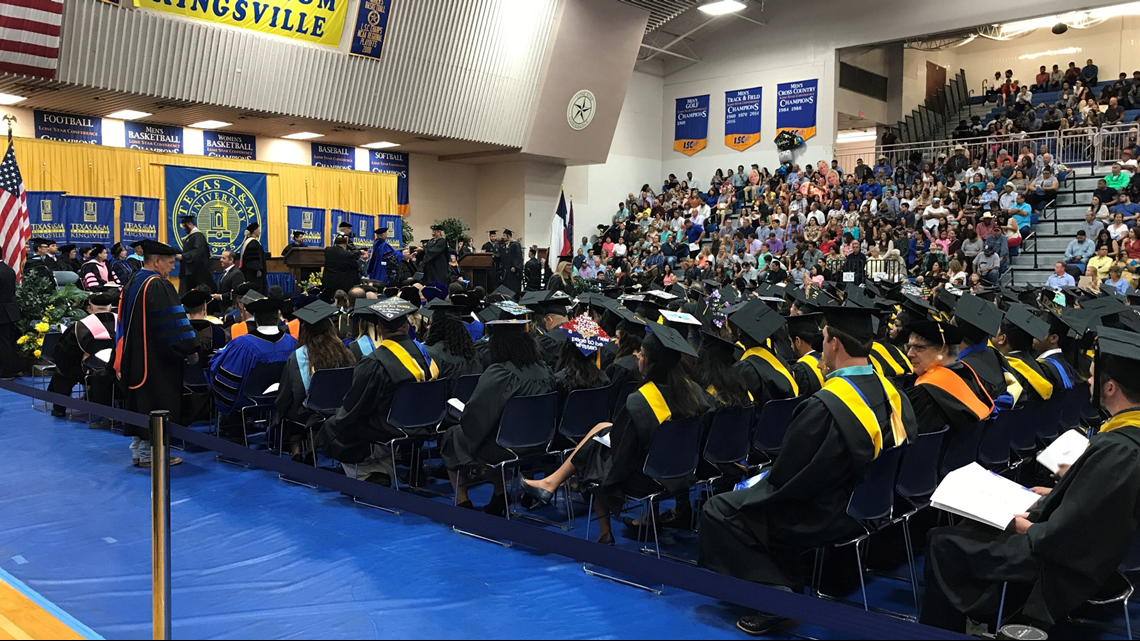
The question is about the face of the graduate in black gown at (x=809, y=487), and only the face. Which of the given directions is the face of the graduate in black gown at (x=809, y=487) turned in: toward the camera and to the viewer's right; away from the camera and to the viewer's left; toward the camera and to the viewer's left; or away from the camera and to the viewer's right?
away from the camera and to the viewer's left

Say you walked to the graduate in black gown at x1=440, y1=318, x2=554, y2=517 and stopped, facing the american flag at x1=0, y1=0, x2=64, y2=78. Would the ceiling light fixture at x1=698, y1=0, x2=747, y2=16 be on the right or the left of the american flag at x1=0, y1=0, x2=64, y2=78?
right

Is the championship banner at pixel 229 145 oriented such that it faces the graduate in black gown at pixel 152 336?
yes

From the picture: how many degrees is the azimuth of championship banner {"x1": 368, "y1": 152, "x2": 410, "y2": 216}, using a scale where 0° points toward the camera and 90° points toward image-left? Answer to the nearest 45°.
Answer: approximately 0°

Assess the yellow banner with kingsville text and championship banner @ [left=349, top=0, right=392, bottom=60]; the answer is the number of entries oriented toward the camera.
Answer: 2

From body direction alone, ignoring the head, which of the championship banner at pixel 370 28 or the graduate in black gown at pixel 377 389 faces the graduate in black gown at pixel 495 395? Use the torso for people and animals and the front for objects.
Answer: the championship banner

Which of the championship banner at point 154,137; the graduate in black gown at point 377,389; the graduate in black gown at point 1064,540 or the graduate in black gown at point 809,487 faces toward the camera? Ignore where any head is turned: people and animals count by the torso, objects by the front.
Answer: the championship banner

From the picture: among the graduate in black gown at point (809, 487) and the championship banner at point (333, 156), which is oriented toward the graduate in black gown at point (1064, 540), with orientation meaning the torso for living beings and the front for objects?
the championship banner
